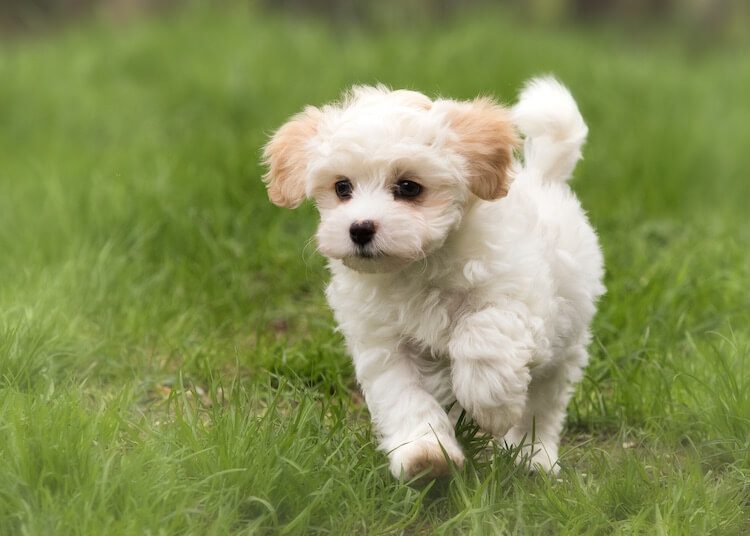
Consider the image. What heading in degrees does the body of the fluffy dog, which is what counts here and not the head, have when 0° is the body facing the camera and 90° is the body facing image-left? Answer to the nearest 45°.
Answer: approximately 45°
